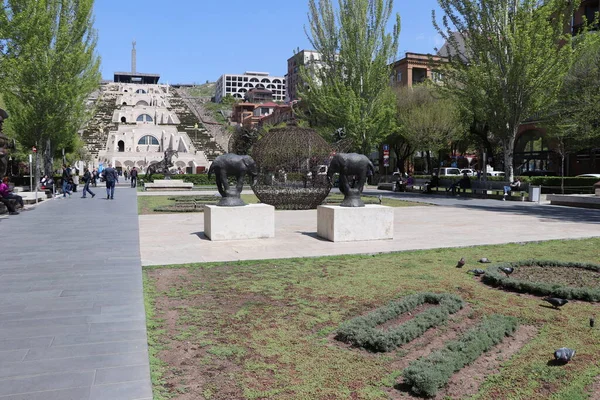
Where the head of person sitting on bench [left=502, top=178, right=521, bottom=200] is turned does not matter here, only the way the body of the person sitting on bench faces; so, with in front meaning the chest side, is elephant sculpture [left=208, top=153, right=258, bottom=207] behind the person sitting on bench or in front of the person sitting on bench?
in front

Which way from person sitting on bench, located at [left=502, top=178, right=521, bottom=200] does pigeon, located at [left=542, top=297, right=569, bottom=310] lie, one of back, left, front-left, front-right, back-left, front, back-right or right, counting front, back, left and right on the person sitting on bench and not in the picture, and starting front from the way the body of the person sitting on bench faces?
front-left

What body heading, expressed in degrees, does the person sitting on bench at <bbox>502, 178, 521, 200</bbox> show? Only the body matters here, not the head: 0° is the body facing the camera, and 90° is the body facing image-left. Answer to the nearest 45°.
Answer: approximately 45°

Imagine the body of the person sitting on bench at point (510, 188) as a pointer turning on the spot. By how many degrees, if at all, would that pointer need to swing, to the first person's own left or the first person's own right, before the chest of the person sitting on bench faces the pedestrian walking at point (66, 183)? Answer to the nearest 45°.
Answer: approximately 45° to the first person's own right

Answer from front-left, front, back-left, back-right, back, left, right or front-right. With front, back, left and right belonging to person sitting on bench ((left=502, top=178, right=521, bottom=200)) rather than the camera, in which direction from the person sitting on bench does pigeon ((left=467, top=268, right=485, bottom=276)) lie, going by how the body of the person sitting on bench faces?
front-left

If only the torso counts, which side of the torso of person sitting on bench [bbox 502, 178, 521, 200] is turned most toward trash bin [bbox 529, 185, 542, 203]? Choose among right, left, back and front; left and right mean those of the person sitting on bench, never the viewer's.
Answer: left

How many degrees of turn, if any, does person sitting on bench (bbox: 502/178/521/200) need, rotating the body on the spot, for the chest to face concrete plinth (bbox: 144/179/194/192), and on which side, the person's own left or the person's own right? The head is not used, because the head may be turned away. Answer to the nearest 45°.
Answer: approximately 45° to the person's own right

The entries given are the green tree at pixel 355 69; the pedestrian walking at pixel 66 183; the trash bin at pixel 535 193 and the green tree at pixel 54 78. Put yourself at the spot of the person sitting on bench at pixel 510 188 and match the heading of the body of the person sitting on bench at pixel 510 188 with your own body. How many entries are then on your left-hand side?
1

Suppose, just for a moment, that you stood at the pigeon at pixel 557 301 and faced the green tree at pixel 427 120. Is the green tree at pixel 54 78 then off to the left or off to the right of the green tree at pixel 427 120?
left

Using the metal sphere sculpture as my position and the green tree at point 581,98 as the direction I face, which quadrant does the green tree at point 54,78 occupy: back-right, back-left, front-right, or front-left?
back-left

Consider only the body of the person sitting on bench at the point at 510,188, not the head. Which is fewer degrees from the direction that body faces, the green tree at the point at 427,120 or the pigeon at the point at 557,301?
the pigeon
